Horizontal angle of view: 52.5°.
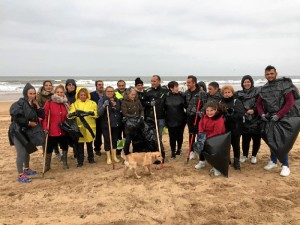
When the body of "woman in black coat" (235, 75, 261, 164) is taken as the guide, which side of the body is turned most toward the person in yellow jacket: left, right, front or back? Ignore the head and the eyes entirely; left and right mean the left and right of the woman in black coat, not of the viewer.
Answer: right

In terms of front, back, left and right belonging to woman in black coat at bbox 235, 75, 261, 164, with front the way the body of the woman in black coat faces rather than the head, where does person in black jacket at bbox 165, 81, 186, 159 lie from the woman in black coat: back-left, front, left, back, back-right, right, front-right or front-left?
right

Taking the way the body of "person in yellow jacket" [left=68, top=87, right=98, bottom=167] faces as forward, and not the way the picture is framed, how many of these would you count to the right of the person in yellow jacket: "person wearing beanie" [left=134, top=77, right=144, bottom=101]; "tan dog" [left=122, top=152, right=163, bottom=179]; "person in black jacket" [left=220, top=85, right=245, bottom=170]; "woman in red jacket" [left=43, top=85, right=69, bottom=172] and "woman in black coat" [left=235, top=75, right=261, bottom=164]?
1

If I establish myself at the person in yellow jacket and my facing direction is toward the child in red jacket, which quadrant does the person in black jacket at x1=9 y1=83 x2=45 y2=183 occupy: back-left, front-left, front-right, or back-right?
back-right

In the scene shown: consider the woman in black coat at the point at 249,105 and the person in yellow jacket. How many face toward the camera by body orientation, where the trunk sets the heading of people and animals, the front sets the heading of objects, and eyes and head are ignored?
2

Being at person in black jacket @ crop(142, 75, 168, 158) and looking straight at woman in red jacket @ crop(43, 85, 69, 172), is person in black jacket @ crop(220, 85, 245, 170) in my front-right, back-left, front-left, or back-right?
back-left

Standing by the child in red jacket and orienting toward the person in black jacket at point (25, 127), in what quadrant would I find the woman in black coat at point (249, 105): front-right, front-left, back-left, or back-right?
back-right

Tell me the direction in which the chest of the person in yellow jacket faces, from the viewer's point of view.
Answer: toward the camera

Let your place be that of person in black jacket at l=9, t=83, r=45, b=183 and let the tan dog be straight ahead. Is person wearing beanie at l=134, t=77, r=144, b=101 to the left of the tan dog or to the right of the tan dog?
left

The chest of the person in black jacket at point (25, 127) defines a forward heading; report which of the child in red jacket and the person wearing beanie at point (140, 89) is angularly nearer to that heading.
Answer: the child in red jacket

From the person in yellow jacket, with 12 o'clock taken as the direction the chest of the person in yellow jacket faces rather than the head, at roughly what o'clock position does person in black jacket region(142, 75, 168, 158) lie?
The person in black jacket is roughly at 9 o'clock from the person in yellow jacket.

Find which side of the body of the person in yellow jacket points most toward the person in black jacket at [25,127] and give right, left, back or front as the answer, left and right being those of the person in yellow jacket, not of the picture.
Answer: right

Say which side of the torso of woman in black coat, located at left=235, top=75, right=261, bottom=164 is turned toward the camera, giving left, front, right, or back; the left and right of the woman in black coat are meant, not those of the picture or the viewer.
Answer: front

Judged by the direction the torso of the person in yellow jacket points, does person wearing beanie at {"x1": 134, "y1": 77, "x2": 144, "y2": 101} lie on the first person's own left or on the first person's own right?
on the first person's own left

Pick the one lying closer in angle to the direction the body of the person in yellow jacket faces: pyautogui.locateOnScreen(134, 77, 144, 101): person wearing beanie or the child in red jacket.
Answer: the child in red jacket

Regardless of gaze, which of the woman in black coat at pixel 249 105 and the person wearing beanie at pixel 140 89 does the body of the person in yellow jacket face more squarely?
the woman in black coat

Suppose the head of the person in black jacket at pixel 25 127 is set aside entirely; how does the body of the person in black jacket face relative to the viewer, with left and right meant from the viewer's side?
facing the viewer and to the right of the viewer
